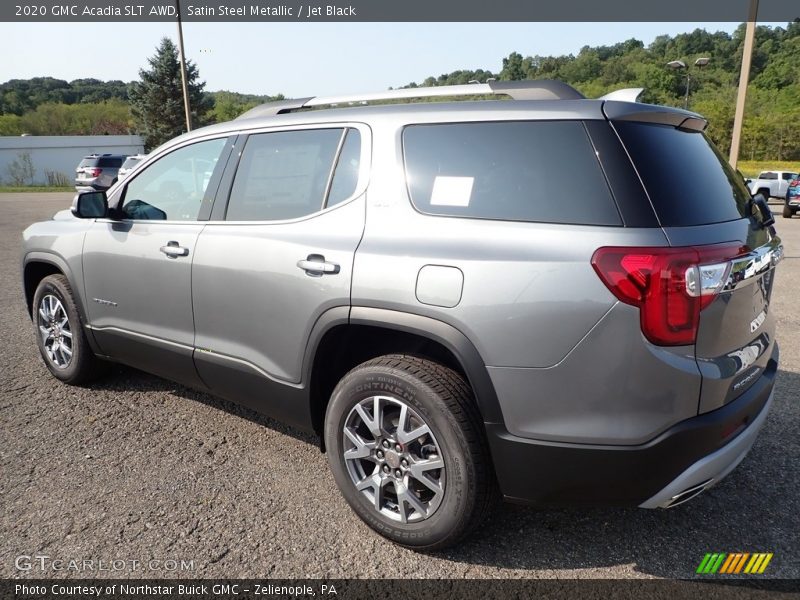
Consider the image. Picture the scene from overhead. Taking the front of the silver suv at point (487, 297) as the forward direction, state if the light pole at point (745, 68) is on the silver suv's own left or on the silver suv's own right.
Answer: on the silver suv's own right

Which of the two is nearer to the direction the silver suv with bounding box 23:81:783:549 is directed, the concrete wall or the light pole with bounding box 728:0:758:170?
the concrete wall

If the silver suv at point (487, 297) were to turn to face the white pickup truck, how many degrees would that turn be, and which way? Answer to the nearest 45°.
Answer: approximately 90° to its right

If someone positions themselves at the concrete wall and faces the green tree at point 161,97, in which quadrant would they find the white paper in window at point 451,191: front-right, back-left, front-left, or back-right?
back-right

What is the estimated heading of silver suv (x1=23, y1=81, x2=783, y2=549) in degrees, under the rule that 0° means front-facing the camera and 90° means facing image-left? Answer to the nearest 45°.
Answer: approximately 135°

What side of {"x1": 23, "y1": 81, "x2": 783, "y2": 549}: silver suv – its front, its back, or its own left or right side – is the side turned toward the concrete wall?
front

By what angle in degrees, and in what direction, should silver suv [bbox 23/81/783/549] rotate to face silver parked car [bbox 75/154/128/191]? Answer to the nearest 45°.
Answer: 0° — it already faces it

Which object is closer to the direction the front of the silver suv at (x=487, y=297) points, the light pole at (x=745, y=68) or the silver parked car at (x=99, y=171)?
the silver parked car

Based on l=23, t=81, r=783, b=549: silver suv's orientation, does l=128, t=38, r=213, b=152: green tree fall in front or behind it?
in front
